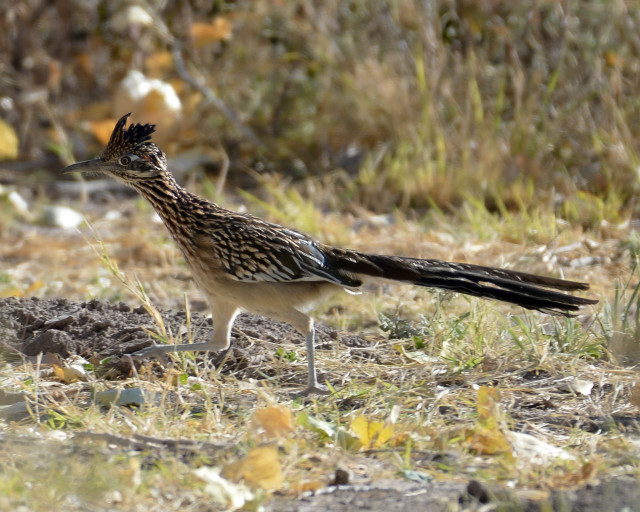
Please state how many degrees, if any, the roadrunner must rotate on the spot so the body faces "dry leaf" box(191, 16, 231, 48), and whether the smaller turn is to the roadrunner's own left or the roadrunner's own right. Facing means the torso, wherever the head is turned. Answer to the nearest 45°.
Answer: approximately 90° to the roadrunner's own right

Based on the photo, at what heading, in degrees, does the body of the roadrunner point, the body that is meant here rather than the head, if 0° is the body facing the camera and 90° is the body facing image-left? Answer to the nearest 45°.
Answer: approximately 90°

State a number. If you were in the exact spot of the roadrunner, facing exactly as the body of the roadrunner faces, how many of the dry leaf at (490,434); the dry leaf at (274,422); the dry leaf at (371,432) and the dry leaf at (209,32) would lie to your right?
1

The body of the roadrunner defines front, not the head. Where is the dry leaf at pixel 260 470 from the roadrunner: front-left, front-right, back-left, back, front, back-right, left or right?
left

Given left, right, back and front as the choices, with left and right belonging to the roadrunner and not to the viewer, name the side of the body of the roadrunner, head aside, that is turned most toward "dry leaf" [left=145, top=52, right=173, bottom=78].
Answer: right

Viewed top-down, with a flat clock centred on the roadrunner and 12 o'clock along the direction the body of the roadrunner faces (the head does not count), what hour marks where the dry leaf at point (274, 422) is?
The dry leaf is roughly at 9 o'clock from the roadrunner.

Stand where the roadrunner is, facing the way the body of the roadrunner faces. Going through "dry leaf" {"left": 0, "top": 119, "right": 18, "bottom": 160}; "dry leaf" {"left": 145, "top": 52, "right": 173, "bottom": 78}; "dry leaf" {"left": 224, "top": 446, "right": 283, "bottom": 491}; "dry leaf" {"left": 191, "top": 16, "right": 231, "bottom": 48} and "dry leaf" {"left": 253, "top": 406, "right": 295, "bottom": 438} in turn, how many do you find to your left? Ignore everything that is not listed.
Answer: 2

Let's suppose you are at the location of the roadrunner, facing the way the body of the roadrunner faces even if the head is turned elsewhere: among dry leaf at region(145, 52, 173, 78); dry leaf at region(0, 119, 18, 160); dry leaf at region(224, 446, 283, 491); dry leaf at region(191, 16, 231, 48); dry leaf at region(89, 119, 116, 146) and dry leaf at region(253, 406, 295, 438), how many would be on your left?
2

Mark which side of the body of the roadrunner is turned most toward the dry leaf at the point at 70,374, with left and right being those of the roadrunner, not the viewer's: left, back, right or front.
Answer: front

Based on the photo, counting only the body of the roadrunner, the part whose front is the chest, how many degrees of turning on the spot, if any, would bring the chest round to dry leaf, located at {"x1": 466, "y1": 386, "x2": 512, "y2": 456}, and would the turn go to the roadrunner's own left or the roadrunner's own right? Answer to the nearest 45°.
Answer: approximately 135° to the roadrunner's own left
